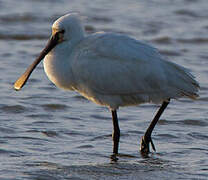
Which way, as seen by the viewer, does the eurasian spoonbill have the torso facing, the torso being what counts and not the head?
to the viewer's left
